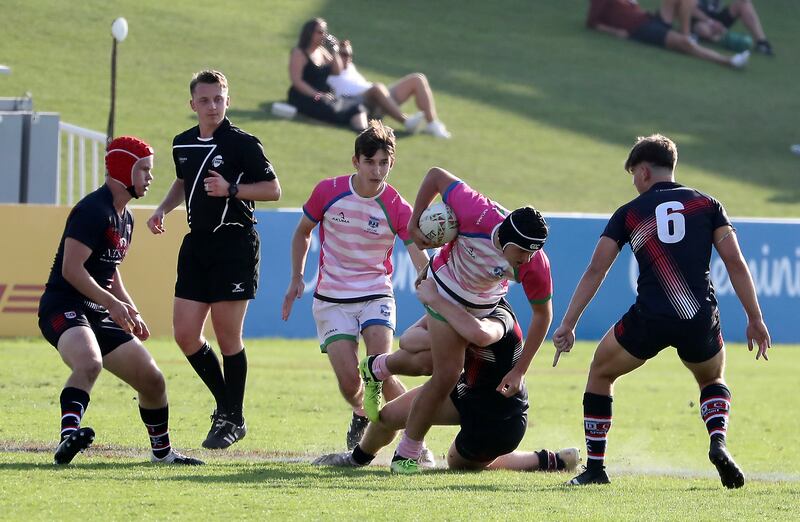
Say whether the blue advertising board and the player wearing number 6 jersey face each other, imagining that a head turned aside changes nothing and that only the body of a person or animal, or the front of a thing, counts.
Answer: yes

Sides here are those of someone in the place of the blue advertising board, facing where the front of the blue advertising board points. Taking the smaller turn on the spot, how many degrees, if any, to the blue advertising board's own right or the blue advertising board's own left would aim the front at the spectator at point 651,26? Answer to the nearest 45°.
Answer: approximately 180°

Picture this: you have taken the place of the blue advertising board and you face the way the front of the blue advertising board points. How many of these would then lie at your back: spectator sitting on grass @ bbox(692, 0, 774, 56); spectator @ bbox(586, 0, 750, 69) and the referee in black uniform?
2

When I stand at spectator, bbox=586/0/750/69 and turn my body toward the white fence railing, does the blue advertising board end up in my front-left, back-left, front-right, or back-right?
front-left

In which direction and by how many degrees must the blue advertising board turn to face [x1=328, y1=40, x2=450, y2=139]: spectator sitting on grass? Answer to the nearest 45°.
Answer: approximately 135° to its right

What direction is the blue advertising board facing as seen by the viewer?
toward the camera

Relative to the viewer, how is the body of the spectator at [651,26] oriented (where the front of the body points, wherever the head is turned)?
to the viewer's right

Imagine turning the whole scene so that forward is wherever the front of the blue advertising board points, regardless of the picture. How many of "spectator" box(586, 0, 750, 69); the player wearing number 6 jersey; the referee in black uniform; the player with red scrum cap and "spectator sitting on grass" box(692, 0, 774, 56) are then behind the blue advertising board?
2

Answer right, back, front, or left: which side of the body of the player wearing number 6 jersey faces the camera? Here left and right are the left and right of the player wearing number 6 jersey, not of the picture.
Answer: back

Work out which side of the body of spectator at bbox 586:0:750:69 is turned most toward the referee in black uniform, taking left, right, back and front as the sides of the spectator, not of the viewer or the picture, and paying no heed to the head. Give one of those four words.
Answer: right

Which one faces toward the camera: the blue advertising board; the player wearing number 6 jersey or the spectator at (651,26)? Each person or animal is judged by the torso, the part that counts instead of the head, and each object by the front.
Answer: the blue advertising board

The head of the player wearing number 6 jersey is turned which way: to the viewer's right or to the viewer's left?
to the viewer's left

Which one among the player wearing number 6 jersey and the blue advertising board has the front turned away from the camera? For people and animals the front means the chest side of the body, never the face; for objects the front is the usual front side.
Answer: the player wearing number 6 jersey

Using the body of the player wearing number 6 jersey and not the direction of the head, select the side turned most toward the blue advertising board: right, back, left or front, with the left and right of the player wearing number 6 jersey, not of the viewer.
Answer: front

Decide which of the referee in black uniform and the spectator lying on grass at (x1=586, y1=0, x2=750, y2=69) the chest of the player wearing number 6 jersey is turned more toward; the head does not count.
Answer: the spectator lying on grass

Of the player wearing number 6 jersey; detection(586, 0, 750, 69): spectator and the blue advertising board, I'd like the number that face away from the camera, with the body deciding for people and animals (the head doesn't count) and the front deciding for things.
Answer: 1

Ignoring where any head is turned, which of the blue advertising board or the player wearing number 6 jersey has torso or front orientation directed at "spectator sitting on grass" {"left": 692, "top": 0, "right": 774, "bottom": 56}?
the player wearing number 6 jersey
